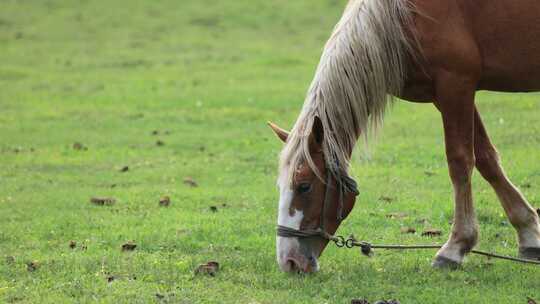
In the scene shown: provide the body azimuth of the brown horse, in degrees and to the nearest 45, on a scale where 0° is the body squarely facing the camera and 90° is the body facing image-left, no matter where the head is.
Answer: approximately 90°
